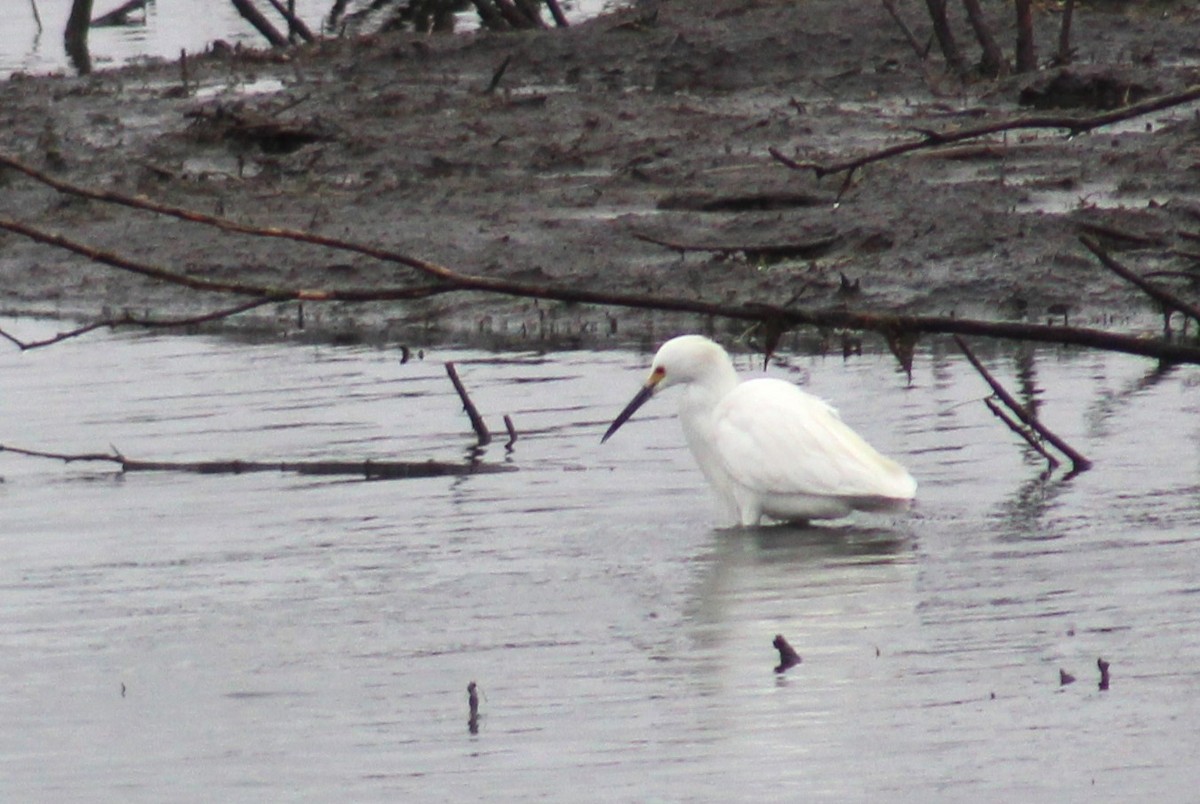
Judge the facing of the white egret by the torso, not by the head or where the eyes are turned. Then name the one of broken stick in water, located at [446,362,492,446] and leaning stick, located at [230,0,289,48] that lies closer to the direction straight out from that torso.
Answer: the broken stick in water

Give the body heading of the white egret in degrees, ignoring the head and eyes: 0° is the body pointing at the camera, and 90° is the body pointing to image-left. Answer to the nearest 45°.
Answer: approximately 90°

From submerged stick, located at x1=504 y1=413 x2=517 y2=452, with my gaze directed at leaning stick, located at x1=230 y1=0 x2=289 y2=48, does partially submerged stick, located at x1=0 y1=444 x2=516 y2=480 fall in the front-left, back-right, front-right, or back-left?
back-left

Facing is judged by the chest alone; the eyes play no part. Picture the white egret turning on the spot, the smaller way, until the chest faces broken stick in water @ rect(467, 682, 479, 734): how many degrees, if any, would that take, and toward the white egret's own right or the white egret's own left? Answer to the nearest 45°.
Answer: approximately 90° to the white egret's own left

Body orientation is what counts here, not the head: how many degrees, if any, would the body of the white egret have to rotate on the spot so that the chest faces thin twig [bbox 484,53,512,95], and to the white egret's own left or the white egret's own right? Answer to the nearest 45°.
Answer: approximately 90° to the white egret's own right

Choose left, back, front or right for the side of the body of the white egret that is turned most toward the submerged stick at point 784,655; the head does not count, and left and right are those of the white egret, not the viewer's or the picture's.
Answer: left

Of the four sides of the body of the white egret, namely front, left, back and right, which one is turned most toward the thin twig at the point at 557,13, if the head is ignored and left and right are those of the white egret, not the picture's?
right

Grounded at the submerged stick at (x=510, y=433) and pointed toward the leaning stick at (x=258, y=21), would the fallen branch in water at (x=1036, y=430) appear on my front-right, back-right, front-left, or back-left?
back-right
